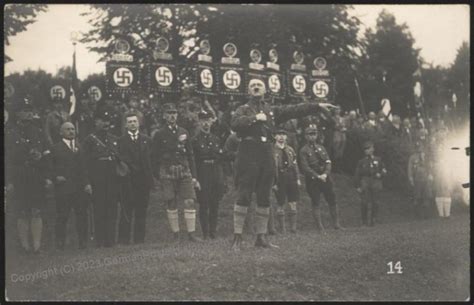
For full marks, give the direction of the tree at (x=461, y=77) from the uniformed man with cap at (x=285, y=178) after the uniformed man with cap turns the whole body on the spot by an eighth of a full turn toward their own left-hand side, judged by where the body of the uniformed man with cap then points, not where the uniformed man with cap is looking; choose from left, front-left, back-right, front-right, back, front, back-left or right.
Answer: front-left

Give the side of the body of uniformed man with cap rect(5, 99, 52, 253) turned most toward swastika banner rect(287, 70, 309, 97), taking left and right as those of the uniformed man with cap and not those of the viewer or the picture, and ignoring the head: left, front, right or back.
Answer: left

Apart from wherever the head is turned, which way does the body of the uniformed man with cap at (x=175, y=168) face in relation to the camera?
toward the camera

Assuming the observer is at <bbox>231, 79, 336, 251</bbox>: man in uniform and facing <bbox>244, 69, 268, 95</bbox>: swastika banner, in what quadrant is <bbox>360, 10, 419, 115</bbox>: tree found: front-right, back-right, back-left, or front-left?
front-right

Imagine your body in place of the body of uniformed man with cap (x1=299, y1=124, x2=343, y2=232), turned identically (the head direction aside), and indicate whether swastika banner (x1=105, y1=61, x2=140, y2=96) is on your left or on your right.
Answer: on your right

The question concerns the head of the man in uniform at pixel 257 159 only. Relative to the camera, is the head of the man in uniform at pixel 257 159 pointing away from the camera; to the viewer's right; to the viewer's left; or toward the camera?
toward the camera

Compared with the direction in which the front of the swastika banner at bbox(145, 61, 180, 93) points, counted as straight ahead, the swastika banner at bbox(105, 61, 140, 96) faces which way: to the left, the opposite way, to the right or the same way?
the same way

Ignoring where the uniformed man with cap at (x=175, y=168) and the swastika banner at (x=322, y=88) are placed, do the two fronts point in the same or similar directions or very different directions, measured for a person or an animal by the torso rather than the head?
same or similar directions

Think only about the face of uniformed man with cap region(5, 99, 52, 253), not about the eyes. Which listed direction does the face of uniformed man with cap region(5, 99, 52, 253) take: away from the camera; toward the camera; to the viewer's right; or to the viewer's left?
toward the camera

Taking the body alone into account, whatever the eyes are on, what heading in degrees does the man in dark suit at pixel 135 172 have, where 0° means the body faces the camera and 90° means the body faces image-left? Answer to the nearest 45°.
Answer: approximately 0°

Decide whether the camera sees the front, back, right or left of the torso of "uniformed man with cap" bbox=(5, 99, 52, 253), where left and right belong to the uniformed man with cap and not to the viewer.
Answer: front

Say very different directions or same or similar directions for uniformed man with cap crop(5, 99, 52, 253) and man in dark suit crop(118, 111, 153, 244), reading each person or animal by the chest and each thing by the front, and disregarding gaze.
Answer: same or similar directions

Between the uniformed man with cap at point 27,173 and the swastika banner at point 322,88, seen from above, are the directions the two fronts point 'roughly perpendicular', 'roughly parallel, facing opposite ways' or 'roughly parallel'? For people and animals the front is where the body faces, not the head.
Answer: roughly parallel

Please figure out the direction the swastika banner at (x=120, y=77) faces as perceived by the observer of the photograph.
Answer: facing the viewer

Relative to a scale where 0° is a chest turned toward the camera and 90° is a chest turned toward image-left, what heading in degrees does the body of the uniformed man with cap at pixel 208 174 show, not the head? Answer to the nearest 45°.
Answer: approximately 0°

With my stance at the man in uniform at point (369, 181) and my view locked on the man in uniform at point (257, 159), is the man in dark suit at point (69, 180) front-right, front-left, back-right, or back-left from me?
front-right

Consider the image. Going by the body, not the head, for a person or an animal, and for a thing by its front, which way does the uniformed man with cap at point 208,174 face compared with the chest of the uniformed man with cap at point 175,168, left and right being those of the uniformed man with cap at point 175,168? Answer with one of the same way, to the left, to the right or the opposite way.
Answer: the same way
